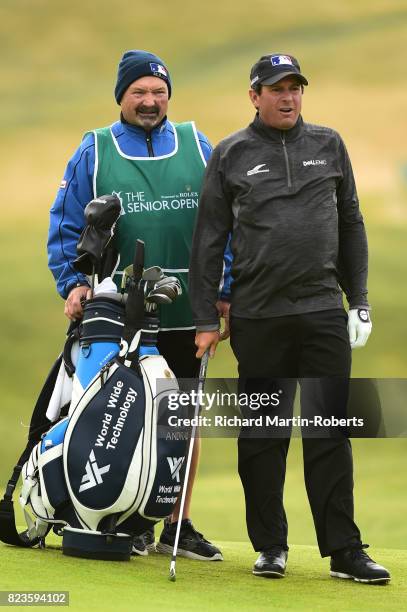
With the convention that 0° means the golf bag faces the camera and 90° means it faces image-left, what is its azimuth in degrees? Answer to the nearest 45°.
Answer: approximately 315°
